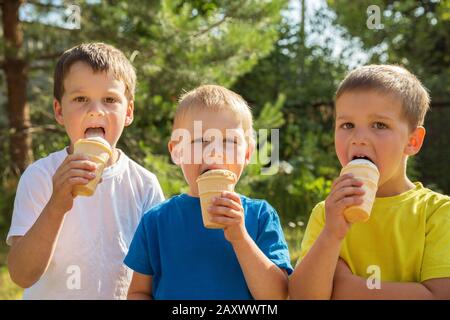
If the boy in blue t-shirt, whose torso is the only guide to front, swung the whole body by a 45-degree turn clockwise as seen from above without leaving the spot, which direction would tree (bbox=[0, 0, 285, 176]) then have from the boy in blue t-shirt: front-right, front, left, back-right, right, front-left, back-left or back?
back-right

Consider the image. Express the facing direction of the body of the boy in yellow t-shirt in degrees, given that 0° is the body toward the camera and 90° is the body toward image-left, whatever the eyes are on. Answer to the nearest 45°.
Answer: approximately 45°

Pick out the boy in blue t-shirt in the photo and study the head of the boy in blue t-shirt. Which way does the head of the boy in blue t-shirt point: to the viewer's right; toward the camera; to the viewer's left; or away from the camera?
toward the camera

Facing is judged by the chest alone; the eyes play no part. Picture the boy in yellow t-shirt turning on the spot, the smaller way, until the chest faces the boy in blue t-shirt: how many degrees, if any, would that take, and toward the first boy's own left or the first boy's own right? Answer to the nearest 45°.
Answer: approximately 45° to the first boy's own right

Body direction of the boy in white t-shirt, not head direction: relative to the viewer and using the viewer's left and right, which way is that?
facing the viewer

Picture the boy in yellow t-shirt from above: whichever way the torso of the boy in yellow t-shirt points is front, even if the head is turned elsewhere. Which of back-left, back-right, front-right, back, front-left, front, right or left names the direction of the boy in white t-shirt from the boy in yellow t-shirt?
front-right

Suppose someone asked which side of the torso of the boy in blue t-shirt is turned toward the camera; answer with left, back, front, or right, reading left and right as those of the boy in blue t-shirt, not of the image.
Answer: front

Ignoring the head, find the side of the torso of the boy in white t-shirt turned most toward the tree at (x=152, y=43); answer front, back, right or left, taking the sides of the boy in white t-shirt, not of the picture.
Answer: back

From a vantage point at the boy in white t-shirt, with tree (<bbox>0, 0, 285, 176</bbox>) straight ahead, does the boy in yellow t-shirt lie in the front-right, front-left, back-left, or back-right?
back-right

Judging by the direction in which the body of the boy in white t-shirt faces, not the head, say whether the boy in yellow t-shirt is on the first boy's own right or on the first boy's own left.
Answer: on the first boy's own left

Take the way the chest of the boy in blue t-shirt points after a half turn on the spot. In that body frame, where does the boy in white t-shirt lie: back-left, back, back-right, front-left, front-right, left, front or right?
front-left

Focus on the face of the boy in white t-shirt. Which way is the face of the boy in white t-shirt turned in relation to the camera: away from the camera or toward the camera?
toward the camera

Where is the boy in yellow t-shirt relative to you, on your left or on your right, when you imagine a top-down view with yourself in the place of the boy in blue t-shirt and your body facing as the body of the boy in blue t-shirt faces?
on your left

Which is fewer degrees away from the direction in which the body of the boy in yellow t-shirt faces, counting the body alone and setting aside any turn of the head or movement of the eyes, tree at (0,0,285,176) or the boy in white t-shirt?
the boy in white t-shirt
